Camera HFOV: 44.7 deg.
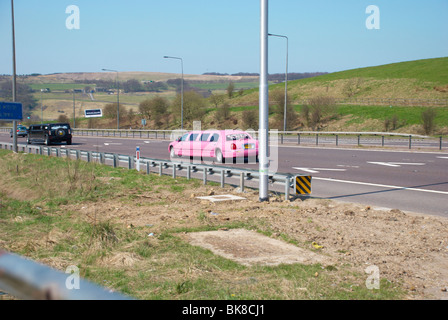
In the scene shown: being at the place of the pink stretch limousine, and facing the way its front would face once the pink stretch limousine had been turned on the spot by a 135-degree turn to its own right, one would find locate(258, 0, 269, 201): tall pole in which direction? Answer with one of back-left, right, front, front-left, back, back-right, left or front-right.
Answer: right

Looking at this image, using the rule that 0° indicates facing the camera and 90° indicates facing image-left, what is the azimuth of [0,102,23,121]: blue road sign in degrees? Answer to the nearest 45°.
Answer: approximately 0°

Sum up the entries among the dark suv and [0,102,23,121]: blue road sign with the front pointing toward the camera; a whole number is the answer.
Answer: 1

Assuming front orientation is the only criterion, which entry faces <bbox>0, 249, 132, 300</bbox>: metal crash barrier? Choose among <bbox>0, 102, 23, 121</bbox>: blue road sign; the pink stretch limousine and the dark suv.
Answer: the blue road sign

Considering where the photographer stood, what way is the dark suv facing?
facing away from the viewer and to the left of the viewer

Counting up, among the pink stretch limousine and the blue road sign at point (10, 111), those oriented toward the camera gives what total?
1

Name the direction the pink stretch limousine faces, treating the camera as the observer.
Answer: facing away from the viewer and to the left of the viewer

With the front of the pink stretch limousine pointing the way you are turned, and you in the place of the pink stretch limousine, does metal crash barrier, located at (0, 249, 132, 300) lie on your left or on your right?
on your left

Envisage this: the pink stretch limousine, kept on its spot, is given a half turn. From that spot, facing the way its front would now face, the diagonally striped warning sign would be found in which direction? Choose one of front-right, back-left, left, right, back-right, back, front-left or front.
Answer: front-right

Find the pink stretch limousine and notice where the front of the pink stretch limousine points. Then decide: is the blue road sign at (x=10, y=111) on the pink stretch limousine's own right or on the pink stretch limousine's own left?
on the pink stretch limousine's own left

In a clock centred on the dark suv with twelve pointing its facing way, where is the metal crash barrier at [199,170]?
The metal crash barrier is roughly at 7 o'clock from the dark suv.

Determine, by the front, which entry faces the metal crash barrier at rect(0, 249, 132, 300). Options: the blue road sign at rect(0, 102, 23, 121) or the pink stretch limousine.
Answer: the blue road sign
